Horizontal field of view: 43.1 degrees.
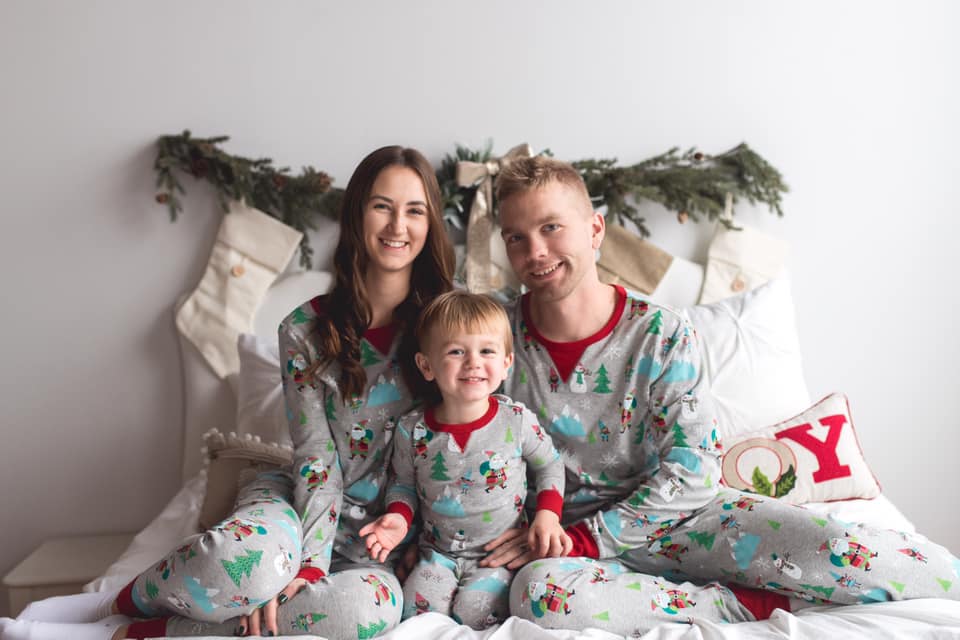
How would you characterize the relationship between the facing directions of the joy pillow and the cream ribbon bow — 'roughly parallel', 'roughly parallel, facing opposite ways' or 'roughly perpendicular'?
roughly parallel

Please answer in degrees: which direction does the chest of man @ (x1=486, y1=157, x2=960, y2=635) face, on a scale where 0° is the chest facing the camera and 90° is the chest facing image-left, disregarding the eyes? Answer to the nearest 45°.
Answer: approximately 45°

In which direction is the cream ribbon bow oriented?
toward the camera

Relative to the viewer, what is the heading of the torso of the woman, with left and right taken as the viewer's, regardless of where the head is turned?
facing the viewer and to the right of the viewer

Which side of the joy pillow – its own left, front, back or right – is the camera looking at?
front

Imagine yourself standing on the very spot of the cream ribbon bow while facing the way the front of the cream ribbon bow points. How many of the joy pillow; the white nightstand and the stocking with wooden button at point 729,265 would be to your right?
1
